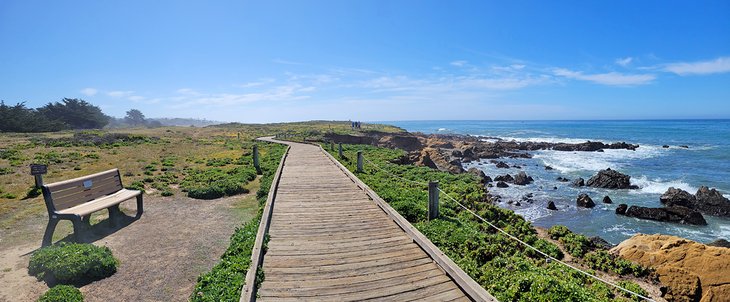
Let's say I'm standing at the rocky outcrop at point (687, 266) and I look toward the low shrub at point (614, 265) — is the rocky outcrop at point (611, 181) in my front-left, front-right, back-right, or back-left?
back-right

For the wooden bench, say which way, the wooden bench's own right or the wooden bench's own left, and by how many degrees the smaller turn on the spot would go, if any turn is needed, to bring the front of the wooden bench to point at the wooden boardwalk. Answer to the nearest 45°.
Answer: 0° — it already faces it

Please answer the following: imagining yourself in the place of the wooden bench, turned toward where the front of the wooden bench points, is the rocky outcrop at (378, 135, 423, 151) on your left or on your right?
on your left

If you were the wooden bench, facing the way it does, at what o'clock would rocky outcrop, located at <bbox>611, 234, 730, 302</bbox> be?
The rocky outcrop is roughly at 12 o'clock from the wooden bench.

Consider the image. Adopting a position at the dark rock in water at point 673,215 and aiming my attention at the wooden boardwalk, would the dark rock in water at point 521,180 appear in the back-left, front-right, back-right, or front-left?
back-right

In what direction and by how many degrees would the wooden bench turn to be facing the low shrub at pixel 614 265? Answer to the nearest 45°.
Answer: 0° — it already faces it

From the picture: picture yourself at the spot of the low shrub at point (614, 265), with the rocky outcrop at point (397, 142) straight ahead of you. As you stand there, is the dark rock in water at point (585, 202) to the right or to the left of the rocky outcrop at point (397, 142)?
right

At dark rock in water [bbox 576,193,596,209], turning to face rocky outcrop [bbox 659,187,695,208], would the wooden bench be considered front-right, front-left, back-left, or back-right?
back-right

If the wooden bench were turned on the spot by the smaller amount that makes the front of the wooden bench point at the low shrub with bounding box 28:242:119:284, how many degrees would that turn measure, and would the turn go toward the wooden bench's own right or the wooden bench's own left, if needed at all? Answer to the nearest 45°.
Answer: approximately 45° to the wooden bench's own right

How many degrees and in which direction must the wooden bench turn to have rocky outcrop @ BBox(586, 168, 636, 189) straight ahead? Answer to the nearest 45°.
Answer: approximately 45° to its left

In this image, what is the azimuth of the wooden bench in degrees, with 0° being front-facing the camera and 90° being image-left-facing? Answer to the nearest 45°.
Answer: approximately 315°
